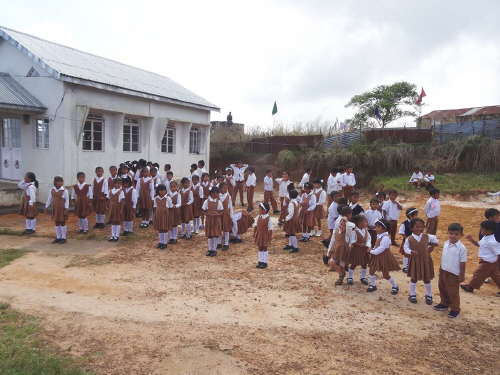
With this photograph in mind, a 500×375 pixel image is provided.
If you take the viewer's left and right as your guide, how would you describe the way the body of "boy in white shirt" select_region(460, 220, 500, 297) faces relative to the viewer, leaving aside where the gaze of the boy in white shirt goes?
facing to the left of the viewer

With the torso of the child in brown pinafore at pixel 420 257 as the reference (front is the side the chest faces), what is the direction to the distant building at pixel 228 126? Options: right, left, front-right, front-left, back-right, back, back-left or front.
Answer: back-right

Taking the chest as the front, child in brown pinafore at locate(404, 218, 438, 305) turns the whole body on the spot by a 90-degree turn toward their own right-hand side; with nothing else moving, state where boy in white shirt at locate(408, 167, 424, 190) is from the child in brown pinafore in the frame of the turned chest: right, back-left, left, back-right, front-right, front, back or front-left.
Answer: right

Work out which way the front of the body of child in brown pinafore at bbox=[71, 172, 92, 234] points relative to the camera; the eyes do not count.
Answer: toward the camera

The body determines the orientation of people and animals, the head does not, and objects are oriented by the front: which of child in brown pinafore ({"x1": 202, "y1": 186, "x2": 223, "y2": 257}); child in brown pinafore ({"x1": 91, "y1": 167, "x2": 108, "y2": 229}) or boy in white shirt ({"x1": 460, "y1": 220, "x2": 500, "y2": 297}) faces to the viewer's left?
the boy in white shirt

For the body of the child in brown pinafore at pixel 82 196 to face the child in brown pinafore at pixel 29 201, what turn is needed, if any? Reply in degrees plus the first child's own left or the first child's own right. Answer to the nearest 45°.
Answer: approximately 90° to the first child's own right

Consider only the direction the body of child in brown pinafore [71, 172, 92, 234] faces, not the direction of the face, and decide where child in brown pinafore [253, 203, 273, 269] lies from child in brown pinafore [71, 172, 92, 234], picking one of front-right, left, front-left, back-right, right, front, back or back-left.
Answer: front-left

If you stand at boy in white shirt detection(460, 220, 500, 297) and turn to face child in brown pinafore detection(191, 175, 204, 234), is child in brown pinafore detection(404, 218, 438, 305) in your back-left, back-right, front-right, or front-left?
front-left

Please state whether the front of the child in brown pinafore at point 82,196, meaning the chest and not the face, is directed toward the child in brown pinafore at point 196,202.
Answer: no

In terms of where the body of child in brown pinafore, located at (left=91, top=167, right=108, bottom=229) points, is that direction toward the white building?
no

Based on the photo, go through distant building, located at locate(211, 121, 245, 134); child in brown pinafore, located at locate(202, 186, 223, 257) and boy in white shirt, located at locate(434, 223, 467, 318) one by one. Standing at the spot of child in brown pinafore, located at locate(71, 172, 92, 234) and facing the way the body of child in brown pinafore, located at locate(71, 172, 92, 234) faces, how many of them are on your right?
0

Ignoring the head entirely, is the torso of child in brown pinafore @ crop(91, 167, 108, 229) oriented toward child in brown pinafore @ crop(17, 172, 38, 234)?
no

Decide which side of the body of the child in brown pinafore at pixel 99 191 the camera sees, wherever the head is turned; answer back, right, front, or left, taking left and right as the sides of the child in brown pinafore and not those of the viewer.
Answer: front

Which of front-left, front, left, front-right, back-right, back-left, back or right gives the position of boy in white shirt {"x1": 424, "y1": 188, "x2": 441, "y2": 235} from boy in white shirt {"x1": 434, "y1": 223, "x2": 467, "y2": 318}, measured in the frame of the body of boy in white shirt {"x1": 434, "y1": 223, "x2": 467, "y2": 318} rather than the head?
back-right

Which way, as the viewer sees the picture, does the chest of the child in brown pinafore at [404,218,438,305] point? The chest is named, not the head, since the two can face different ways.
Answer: toward the camera

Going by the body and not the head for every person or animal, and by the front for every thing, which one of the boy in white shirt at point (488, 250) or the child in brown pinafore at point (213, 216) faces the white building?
the boy in white shirt
